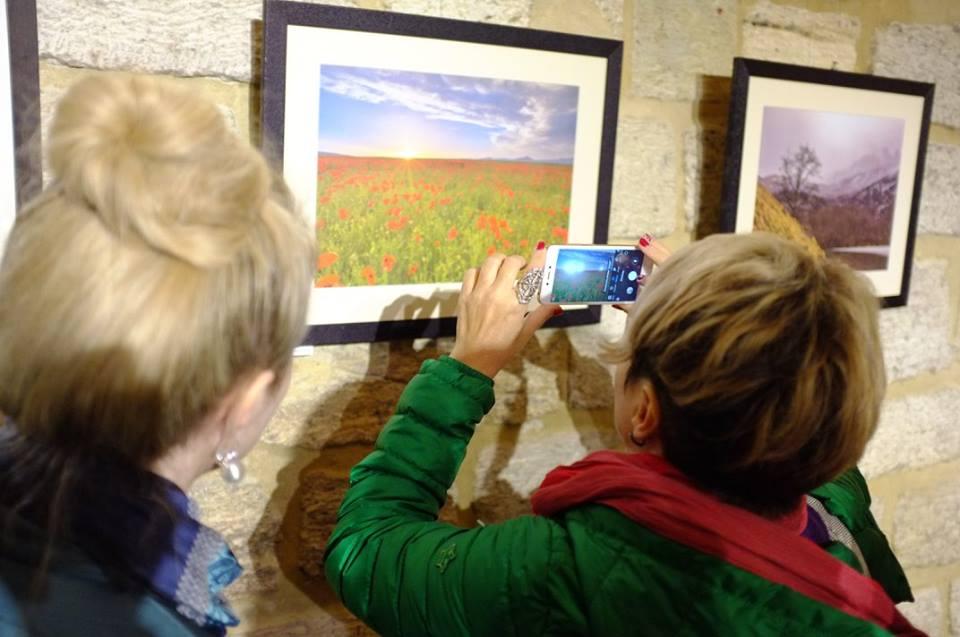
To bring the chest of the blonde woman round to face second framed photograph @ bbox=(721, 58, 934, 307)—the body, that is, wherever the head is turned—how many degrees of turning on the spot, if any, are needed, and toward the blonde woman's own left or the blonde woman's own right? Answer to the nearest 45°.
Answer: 0° — they already face it

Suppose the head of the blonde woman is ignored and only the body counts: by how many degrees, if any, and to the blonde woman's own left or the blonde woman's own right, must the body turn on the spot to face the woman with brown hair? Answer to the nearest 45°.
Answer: approximately 45° to the blonde woman's own right

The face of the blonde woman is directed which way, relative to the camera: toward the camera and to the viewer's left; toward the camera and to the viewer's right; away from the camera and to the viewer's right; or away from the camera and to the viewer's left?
away from the camera and to the viewer's right

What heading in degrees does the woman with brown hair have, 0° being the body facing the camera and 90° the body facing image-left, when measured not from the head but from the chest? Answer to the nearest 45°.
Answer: approximately 135°

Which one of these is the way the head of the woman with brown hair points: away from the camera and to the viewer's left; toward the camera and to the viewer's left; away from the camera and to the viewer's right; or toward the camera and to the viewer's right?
away from the camera and to the viewer's left

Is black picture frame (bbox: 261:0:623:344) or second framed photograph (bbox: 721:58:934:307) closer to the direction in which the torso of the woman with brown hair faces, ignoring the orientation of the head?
the black picture frame

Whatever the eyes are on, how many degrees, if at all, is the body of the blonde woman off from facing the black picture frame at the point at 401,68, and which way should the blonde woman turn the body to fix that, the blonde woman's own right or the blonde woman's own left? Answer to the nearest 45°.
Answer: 0° — they already face it

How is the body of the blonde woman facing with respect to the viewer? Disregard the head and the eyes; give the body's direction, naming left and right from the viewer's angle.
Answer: facing away from the viewer and to the right of the viewer

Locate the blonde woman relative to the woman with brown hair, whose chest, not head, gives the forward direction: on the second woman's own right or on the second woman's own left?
on the second woman's own left

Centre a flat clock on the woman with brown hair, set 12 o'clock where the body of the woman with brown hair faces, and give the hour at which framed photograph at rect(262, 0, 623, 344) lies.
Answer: The framed photograph is roughly at 12 o'clock from the woman with brown hair.
